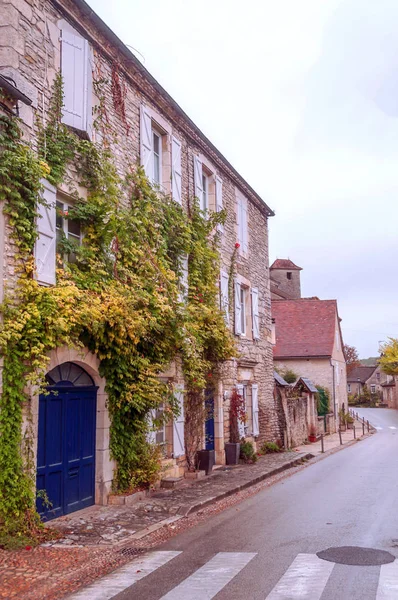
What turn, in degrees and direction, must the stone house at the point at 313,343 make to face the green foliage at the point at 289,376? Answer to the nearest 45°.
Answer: approximately 90° to its right

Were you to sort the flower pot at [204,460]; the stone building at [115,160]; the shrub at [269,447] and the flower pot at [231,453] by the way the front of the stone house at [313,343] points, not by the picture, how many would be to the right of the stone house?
4

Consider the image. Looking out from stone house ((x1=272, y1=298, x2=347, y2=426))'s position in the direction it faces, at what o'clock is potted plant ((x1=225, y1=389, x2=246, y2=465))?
The potted plant is roughly at 3 o'clock from the stone house.

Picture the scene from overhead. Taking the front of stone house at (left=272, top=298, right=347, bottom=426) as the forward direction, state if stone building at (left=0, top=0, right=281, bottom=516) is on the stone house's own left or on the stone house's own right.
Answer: on the stone house's own right

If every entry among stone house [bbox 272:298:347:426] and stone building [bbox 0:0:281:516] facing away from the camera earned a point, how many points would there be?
0

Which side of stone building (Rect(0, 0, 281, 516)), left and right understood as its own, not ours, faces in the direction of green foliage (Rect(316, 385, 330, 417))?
left

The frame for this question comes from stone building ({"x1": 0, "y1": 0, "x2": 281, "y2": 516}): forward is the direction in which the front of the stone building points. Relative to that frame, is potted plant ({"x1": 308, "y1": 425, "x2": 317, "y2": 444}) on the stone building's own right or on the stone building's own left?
on the stone building's own left

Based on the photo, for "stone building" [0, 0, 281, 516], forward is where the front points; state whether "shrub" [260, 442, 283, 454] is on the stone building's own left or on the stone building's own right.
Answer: on the stone building's own left
